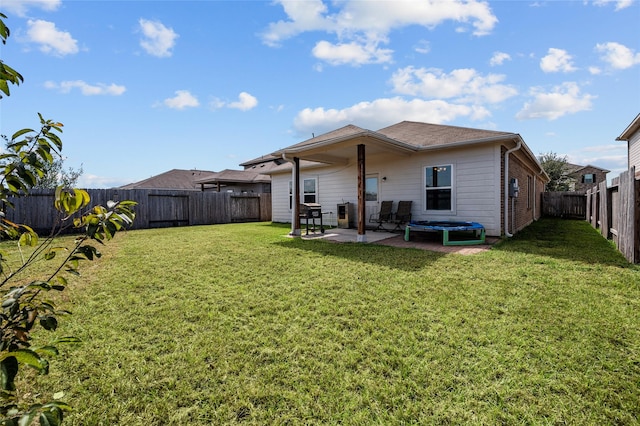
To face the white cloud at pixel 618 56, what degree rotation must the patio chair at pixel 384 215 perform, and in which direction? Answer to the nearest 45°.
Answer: approximately 135° to its left

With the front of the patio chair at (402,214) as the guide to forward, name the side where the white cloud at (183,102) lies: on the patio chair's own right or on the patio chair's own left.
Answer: on the patio chair's own right

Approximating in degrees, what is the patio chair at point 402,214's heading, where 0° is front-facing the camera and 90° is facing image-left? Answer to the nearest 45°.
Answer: approximately 45°

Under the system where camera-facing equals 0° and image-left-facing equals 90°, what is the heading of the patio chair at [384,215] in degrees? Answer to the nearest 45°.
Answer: approximately 45°

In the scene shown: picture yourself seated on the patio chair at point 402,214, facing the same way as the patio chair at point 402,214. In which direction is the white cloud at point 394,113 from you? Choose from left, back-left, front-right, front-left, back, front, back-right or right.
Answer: back-right

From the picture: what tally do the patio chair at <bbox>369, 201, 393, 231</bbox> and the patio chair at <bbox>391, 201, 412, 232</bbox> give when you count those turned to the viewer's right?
0
